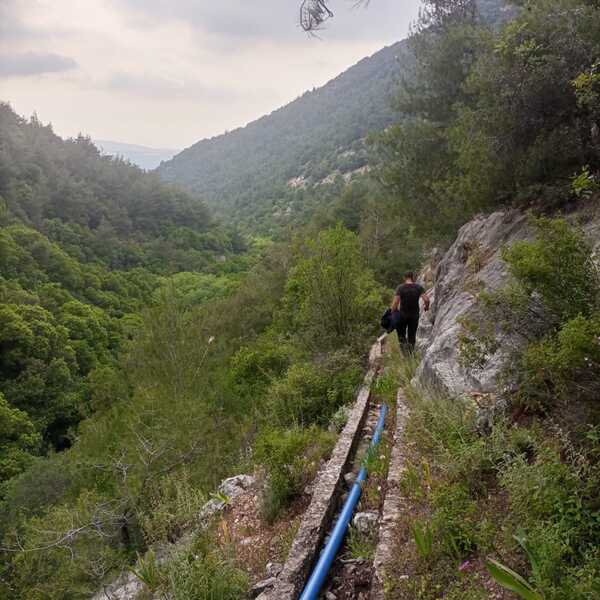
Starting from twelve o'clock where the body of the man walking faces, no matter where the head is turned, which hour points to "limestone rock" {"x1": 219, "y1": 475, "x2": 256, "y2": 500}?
The limestone rock is roughly at 8 o'clock from the man walking.

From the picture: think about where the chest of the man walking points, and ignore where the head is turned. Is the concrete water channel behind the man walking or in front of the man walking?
behind

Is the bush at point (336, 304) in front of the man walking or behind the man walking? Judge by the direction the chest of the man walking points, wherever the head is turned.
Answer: in front

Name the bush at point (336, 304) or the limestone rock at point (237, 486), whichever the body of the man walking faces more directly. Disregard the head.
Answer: the bush

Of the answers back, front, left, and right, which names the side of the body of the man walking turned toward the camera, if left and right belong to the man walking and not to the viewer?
back

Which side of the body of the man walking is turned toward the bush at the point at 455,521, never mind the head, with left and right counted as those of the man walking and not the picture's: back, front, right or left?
back

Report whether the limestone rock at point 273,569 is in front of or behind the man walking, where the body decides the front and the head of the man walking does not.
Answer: behind

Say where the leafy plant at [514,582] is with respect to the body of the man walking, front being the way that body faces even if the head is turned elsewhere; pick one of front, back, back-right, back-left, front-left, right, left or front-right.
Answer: back

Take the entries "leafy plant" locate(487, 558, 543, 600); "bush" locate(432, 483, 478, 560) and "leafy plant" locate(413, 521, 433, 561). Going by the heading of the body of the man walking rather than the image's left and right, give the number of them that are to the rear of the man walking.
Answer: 3

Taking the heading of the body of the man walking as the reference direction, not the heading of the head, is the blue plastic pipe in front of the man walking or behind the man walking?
behind

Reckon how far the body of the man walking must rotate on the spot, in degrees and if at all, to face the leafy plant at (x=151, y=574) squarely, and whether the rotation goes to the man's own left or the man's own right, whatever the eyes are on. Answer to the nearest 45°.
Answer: approximately 135° to the man's own left

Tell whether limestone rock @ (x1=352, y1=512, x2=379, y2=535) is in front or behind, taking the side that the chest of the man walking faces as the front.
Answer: behind
